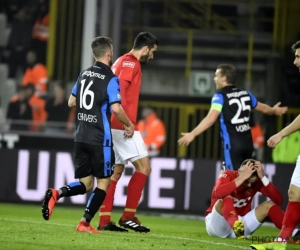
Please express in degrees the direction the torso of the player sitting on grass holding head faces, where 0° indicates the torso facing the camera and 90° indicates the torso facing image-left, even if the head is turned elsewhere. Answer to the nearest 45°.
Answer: approximately 315°

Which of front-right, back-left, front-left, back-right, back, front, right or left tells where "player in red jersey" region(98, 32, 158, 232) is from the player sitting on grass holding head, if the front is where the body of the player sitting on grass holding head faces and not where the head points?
back-right
